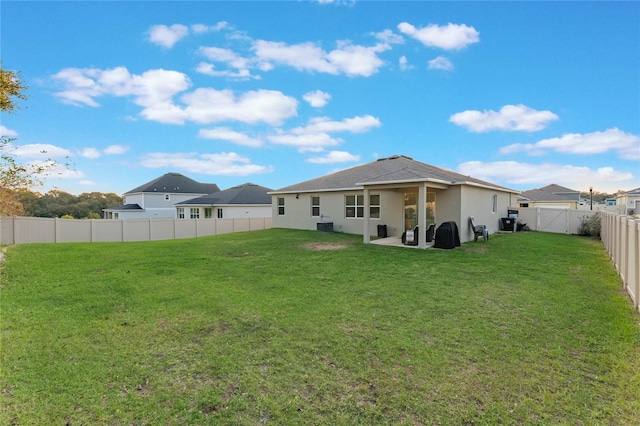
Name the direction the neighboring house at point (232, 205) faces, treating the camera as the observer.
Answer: facing away from the viewer and to the right of the viewer
